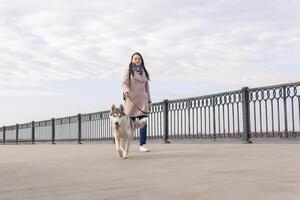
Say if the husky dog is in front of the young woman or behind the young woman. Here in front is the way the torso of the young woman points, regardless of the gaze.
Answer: in front

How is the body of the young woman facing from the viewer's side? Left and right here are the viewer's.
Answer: facing the viewer
